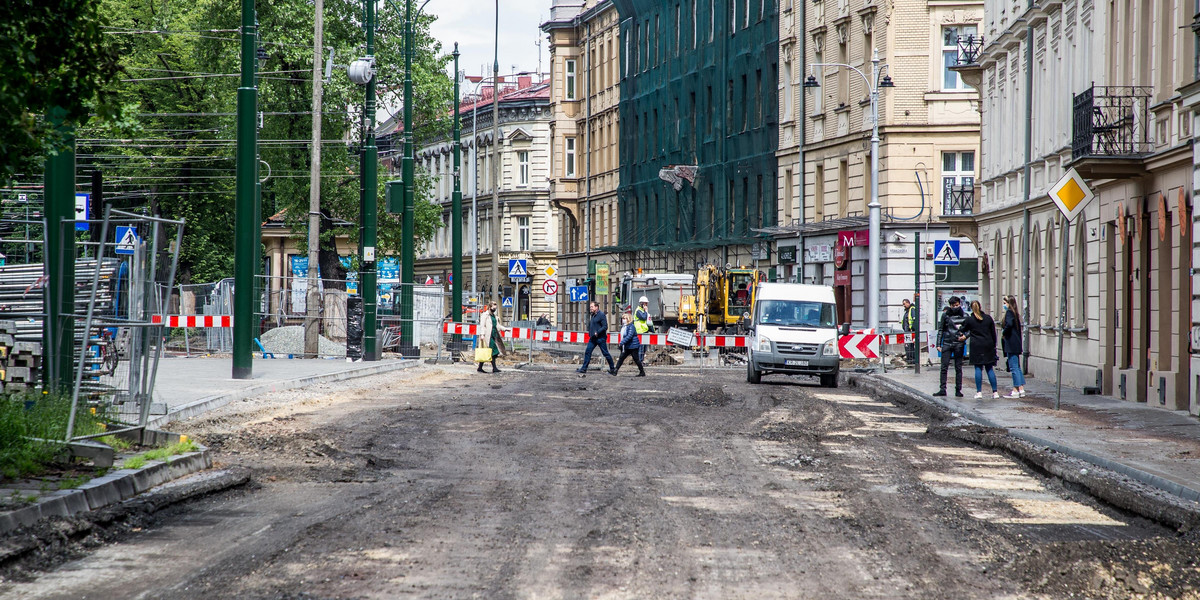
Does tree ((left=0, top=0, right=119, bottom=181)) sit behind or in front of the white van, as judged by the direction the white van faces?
in front

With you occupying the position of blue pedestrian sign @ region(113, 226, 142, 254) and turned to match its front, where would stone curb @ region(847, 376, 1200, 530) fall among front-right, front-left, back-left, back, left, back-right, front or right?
front-left

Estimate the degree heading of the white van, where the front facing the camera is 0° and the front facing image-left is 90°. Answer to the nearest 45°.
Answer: approximately 0°

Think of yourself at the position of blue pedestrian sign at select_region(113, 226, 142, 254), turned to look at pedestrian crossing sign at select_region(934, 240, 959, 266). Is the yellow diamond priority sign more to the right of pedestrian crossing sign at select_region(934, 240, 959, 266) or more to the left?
right

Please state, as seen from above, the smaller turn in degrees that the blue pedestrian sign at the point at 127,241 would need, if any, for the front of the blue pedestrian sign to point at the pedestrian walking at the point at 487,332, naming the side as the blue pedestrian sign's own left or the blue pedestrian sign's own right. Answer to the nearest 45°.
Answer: approximately 135° to the blue pedestrian sign's own left

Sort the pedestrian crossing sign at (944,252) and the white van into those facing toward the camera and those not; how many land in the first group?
2

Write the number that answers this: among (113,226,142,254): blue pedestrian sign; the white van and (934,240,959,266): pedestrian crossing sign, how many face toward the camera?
3

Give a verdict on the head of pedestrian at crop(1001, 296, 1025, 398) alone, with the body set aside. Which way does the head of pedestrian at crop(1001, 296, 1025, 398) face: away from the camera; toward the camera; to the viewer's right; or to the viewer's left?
to the viewer's left

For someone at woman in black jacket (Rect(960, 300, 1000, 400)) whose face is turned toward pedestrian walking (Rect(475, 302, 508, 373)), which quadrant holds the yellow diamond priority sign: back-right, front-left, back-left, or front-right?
back-left
